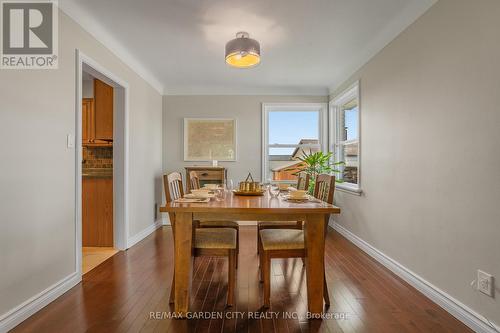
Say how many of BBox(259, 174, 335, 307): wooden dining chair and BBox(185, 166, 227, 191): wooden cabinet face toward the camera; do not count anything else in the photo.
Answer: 1

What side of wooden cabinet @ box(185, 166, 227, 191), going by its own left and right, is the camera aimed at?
front

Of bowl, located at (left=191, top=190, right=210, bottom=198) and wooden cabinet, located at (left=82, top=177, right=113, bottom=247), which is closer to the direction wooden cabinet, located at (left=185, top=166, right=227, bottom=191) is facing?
the bowl

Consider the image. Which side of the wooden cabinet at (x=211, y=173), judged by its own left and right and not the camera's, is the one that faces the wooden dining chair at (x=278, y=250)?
front

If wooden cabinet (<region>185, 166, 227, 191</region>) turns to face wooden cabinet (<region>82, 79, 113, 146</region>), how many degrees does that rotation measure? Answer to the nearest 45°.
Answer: approximately 45° to its right

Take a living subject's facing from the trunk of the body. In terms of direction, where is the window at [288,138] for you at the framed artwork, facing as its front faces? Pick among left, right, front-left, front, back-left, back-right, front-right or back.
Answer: left

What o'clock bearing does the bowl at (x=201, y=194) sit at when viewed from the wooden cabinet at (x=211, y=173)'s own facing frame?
The bowl is roughly at 12 o'clock from the wooden cabinet.

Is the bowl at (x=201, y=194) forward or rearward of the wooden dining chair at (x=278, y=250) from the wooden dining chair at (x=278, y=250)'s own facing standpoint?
forward

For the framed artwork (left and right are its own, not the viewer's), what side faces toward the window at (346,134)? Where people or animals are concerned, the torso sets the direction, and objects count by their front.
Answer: left

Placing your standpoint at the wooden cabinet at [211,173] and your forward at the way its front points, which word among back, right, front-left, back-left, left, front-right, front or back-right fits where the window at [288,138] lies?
left

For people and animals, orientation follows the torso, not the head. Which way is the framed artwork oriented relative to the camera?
toward the camera
